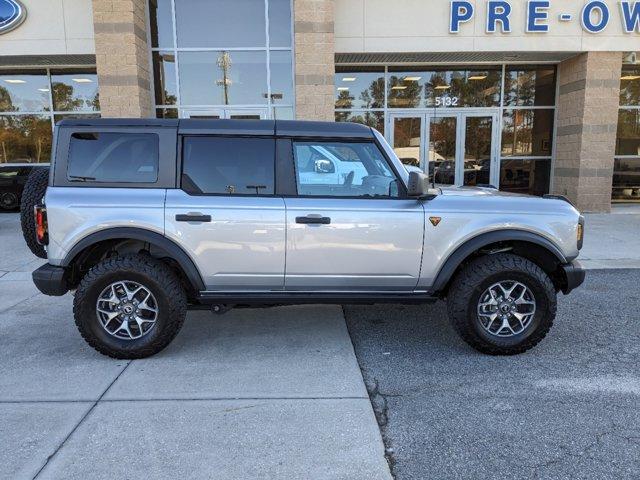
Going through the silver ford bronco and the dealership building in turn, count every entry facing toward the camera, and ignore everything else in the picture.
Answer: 1

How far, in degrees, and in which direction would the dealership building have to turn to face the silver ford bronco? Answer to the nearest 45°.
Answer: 0° — it already faces it

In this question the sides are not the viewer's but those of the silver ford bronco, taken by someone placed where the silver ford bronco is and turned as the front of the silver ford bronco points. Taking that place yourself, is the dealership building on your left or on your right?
on your left

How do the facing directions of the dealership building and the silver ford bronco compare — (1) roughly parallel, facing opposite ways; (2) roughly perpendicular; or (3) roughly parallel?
roughly perpendicular

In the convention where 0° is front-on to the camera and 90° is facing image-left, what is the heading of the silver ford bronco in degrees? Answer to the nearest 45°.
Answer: approximately 270°
